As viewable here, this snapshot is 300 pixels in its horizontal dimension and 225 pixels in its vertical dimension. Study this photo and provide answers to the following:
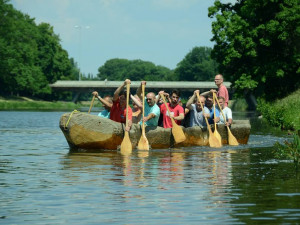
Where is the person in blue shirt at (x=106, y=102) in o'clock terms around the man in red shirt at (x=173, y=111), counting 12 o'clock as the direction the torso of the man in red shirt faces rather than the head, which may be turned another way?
The person in blue shirt is roughly at 1 o'clock from the man in red shirt.

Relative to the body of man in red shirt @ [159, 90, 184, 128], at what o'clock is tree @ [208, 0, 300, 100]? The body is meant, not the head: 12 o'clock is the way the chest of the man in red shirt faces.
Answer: The tree is roughly at 7 o'clock from the man in red shirt.

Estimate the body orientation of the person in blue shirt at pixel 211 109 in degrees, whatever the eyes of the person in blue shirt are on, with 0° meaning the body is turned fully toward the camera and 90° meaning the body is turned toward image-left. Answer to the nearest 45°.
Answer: approximately 45°

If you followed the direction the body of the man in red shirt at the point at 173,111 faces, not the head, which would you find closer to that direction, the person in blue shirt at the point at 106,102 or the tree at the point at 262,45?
the person in blue shirt

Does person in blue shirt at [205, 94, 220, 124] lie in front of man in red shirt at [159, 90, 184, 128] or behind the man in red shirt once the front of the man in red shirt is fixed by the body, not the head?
behind

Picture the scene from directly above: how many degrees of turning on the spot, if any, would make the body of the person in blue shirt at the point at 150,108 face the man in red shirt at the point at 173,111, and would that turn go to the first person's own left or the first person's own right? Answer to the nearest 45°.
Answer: approximately 180°

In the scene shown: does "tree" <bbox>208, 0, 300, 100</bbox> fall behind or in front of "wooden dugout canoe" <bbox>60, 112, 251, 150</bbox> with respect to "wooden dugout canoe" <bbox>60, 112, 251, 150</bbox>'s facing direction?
behind

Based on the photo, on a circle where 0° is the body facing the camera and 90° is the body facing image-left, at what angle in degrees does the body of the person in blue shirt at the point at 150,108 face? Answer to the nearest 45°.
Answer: approximately 45°

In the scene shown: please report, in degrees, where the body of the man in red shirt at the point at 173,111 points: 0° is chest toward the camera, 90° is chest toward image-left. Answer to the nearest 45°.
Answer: approximately 45°
